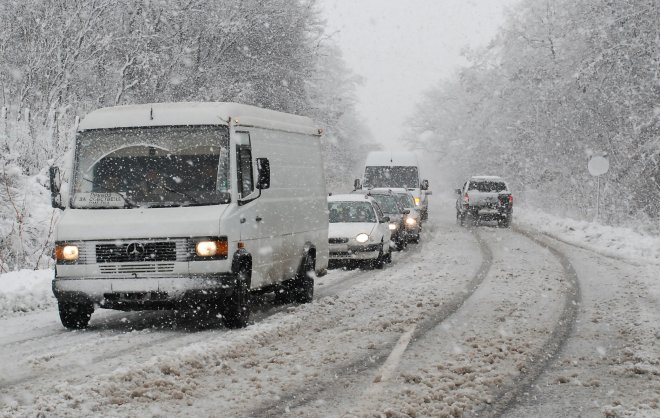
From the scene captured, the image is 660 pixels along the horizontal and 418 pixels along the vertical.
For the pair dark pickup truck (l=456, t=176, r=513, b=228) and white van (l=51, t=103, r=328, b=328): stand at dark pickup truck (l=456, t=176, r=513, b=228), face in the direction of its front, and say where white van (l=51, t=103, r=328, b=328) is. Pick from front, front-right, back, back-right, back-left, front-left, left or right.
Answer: back

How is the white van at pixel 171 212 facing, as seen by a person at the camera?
facing the viewer and to the left of the viewer

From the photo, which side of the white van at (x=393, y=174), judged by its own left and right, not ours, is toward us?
front

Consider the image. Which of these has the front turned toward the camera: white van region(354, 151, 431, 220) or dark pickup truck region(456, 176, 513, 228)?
the white van

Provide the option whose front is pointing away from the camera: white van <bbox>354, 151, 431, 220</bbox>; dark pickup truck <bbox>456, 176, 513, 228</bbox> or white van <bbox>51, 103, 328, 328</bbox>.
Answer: the dark pickup truck

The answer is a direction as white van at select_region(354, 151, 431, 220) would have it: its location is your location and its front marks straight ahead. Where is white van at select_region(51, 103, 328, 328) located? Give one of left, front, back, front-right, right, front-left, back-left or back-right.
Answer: front

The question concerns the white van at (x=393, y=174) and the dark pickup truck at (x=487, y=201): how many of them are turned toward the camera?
1

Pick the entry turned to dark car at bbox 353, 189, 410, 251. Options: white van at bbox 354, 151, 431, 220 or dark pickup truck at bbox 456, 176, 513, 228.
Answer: the white van

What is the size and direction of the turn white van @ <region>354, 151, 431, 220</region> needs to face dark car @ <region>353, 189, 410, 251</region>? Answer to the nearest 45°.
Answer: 0° — it already faces it

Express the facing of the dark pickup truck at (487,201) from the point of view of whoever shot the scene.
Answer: facing away from the viewer

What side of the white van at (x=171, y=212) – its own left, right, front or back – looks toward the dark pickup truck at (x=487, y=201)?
back

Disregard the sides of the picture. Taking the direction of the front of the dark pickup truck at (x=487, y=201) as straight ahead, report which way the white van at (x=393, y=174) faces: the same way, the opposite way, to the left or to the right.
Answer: the opposite way
